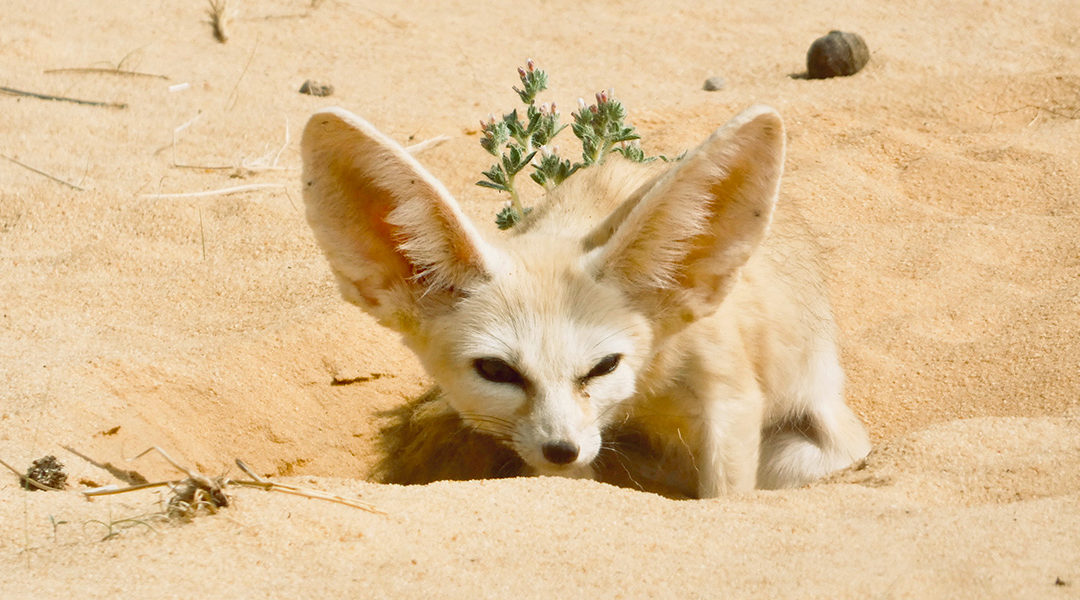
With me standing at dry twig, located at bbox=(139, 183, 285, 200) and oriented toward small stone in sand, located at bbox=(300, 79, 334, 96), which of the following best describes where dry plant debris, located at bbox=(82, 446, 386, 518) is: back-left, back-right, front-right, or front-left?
back-right

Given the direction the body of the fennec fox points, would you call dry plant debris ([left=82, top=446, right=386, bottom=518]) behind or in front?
in front

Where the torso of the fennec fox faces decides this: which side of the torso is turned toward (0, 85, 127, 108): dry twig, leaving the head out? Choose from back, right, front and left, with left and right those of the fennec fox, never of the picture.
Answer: right

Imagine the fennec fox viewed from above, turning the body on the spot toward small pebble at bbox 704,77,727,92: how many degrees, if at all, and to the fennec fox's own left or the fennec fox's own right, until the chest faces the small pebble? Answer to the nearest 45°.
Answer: approximately 135° to the fennec fox's own right

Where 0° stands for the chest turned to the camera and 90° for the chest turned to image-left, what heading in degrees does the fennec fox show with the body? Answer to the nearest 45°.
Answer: approximately 45°

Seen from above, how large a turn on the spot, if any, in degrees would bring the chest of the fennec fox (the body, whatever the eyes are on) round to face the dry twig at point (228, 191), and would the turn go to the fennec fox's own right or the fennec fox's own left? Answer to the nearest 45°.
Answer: approximately 90° to the fennec fox's own right

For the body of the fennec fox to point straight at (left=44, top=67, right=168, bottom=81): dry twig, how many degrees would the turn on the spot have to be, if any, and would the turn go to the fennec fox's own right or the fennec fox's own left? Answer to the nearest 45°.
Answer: approximately 90° to the fennec fox's own right

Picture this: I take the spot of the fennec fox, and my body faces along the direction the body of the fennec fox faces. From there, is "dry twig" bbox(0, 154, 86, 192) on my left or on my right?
on my right

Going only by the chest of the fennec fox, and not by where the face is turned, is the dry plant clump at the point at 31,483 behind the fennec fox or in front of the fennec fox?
in front

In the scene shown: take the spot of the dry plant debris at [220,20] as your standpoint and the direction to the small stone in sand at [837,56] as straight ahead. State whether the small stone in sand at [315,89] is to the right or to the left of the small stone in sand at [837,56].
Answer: right

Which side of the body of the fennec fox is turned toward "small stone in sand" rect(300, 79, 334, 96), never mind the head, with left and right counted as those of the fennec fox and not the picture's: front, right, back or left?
right

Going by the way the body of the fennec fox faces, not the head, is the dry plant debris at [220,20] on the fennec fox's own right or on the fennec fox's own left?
on the fennec fox's own right
